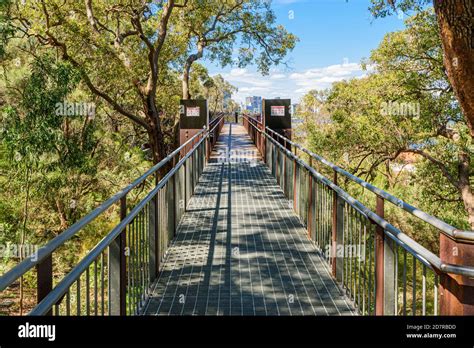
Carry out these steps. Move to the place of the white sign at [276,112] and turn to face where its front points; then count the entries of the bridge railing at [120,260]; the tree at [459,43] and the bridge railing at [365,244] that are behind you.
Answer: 0

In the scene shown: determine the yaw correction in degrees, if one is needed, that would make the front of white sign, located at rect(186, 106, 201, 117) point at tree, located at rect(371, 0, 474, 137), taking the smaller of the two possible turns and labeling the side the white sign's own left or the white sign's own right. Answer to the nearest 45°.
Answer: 0° — it already faces it

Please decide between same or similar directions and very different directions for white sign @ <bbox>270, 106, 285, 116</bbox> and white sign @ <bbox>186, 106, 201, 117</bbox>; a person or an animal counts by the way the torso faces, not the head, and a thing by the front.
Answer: same or similar directions

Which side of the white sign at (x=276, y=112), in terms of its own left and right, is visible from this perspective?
front

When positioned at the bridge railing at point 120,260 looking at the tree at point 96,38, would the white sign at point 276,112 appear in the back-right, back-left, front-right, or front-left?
front-right

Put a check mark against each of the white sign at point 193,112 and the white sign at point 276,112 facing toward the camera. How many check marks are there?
2

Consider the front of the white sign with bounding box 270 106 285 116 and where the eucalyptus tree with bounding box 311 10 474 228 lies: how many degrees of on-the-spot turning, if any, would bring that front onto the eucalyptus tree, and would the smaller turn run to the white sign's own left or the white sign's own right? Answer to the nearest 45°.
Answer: approximately 90° to the white sign's own left

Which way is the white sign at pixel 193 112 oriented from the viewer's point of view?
toward the camera

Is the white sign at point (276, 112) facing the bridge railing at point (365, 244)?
yes

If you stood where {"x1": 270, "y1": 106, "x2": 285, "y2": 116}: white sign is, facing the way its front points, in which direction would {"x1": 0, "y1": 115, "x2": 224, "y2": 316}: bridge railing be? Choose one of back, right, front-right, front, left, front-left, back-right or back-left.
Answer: front

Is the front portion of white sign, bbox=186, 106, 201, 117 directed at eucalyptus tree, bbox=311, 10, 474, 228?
no

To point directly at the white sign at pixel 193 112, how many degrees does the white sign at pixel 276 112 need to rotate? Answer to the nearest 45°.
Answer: approximately 90° to its right

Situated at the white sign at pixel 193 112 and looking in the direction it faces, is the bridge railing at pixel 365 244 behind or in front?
in front

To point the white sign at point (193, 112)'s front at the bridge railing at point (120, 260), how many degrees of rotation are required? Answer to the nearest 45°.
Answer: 0° — it already faces it
